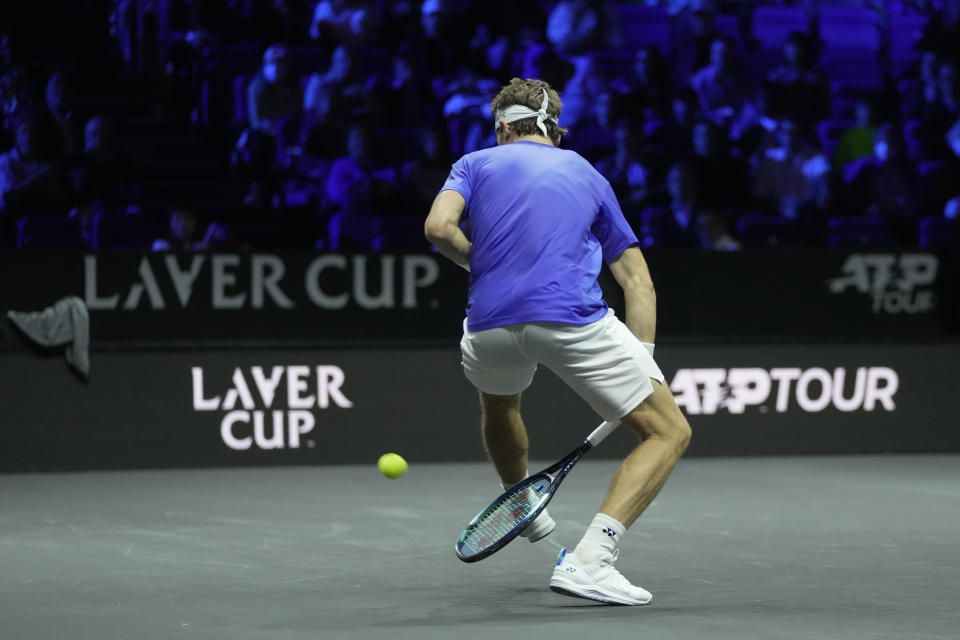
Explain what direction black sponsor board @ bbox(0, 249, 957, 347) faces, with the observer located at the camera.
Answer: facing the viewer

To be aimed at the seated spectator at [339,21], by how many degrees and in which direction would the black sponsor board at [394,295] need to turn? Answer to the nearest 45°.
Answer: approximately 180°

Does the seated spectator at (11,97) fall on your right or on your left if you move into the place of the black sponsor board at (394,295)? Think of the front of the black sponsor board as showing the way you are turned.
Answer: on your right

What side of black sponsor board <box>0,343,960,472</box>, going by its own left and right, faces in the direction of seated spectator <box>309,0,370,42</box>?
back

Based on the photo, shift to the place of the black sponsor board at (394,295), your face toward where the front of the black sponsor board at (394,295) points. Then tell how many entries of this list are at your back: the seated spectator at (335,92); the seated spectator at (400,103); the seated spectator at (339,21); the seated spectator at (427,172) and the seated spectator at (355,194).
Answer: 5

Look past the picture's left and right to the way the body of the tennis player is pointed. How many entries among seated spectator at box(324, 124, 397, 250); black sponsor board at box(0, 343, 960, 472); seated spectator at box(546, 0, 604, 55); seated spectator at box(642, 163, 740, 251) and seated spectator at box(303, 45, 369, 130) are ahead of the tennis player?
5

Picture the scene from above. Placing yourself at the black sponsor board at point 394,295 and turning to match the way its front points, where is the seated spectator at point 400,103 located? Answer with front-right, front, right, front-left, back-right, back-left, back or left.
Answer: back

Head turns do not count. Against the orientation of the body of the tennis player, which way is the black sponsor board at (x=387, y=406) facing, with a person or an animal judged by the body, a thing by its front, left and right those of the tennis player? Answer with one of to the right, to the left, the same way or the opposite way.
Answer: the opposite way

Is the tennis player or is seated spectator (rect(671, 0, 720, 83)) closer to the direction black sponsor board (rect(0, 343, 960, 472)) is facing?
the tennis player

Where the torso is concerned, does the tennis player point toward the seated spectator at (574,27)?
yes

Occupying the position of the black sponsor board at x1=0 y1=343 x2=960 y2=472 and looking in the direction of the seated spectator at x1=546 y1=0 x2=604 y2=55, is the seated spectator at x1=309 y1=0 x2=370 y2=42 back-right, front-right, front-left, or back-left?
front-left

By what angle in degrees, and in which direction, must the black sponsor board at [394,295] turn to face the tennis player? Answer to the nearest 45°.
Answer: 0° — it already faces them

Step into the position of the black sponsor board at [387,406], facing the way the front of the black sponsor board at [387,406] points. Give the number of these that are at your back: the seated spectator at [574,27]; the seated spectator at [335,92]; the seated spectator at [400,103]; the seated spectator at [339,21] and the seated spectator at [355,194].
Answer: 5

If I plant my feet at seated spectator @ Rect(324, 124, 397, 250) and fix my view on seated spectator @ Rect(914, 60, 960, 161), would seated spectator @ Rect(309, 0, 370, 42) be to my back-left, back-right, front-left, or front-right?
front-left

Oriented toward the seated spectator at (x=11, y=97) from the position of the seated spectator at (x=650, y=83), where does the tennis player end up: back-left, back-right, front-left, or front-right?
front-left

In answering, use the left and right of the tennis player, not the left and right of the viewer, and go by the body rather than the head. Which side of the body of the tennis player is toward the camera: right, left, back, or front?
back

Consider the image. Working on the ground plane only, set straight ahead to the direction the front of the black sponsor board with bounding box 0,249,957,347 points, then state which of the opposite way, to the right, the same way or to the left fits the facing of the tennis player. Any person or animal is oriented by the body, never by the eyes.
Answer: the opposite way

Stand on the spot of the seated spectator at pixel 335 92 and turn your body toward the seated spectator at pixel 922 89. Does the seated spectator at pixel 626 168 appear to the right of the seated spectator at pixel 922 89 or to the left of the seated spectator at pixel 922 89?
right

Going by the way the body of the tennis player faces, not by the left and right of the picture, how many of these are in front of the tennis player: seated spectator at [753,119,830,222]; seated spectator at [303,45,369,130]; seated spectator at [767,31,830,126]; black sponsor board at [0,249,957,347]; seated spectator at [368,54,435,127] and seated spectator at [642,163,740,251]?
6

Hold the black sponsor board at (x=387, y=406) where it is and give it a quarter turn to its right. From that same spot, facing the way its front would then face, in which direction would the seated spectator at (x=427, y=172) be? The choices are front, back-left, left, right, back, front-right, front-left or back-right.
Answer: right

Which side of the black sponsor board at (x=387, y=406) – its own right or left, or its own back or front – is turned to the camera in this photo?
front
